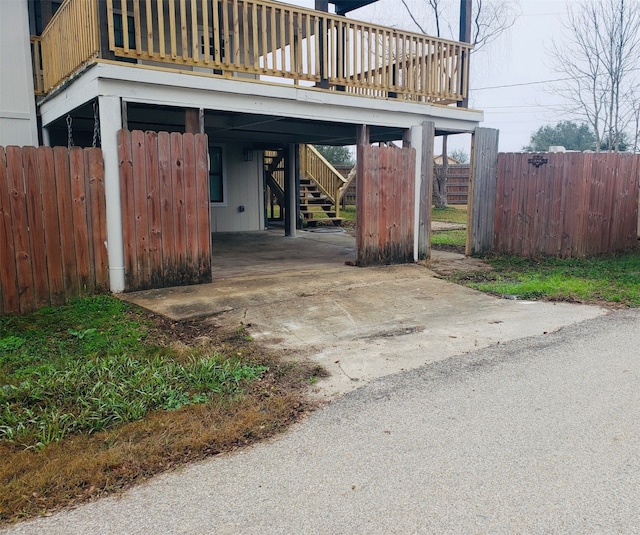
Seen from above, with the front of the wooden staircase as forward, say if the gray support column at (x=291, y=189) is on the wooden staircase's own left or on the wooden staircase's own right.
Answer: on the wooden staircase's own right

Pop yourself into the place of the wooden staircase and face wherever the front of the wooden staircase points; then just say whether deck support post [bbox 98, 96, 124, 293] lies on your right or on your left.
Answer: on your right

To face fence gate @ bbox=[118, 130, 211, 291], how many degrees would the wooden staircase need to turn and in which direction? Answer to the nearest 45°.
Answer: approximately 45° to its right

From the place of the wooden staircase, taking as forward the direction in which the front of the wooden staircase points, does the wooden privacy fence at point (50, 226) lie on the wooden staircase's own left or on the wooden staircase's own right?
on the wooden staircase's own right

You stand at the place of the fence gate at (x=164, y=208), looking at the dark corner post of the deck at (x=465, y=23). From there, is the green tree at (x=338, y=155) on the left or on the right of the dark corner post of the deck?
left

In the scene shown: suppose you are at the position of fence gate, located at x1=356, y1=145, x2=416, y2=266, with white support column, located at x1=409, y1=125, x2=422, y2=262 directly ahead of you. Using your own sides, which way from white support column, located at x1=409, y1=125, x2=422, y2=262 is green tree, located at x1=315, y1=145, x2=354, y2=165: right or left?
left

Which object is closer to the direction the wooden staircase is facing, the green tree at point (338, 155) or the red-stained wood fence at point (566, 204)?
the red-stained wood fence

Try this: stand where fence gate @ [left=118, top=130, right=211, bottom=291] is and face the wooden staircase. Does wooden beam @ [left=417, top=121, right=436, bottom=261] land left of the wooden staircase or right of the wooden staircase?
right

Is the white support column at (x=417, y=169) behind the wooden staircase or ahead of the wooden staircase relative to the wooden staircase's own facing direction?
ahead

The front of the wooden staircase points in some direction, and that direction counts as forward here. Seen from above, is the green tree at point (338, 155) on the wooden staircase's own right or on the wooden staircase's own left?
on the wooden staircase's own left

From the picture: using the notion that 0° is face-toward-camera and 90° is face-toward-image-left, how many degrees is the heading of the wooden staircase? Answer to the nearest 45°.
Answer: approximately 315°
